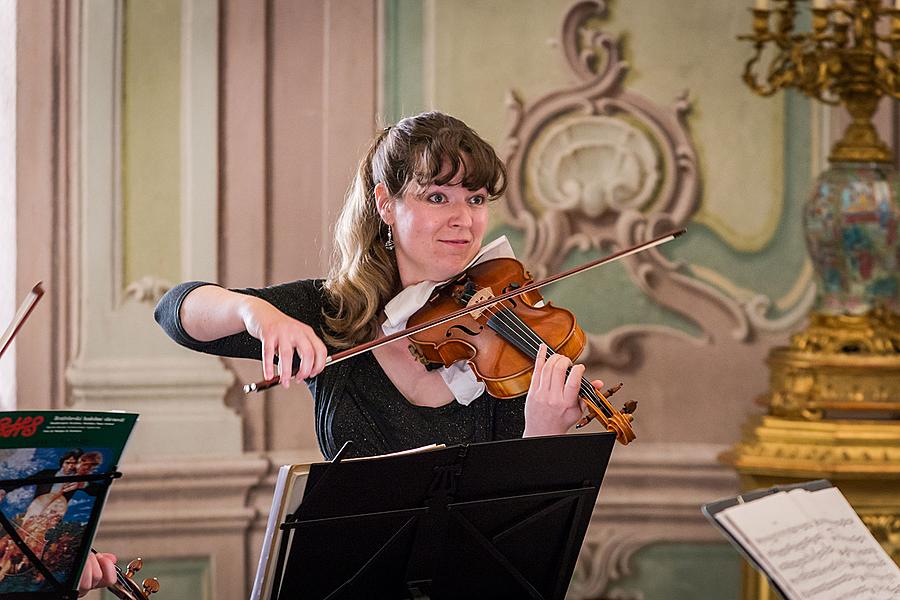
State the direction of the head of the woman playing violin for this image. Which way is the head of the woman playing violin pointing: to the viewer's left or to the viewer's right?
to the viewer's right

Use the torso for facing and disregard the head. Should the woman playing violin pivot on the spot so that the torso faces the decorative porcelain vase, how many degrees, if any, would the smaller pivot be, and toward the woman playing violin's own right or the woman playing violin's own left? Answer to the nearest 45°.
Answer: approximately 90° to the woman playing violin's own left

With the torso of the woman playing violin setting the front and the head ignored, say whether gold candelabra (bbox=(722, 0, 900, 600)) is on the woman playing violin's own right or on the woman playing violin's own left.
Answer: on the woman playing violin's own left

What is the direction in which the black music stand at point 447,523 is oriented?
away from the camera

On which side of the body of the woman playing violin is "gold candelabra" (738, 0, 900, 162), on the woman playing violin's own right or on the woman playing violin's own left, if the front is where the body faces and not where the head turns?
on the woman playing violin's own left

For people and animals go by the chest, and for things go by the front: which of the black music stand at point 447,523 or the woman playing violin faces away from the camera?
the black music stand

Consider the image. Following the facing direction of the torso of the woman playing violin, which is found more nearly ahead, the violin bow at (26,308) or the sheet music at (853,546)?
the sheet music

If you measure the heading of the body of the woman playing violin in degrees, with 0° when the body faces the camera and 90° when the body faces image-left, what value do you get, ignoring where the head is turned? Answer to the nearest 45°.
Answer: approximately 315°

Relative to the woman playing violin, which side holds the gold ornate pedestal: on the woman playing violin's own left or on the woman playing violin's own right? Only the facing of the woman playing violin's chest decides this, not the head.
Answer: on the woman playing violin's own left

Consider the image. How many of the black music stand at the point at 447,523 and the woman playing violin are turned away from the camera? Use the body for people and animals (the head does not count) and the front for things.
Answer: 1
